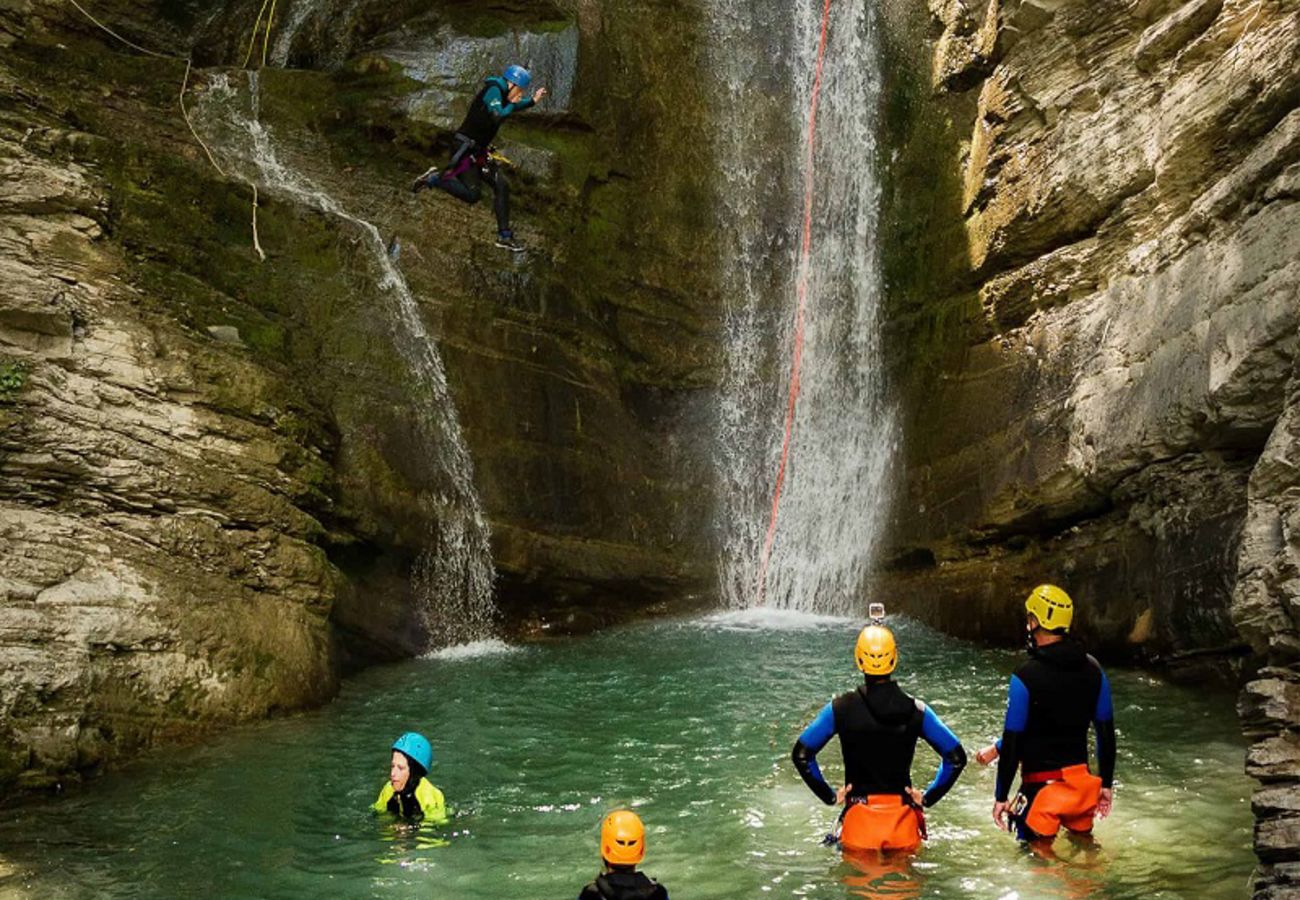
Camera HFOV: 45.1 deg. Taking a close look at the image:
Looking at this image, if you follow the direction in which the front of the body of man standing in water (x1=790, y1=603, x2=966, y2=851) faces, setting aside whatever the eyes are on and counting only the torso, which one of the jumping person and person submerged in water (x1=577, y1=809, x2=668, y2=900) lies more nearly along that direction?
the jumping person

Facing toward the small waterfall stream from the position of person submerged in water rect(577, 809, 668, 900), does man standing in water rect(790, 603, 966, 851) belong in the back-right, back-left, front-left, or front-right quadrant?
front-right

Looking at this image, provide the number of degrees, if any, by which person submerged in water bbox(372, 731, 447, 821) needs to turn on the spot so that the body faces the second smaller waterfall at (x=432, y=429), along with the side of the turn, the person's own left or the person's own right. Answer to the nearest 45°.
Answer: approximately 135° to the person's own right

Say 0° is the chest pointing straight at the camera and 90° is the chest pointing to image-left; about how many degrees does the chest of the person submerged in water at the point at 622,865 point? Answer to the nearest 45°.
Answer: approximately 180°

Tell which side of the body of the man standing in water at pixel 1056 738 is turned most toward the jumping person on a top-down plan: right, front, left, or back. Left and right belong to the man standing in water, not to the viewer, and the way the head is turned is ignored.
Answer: front

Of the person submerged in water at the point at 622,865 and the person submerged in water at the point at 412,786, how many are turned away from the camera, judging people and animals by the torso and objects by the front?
1

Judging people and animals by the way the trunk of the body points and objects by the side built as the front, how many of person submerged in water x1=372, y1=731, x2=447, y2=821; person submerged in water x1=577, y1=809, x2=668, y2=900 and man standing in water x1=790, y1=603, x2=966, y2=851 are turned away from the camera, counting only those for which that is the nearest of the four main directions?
2

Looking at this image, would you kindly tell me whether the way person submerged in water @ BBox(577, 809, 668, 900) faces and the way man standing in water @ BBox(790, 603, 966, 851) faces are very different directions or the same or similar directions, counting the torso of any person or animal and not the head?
same or similar directions

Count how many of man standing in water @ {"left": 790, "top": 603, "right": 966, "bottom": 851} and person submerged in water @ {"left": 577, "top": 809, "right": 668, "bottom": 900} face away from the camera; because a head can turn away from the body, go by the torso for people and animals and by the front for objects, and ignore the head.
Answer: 2

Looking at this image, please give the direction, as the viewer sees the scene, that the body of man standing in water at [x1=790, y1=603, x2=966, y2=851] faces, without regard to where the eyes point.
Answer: away from the camera

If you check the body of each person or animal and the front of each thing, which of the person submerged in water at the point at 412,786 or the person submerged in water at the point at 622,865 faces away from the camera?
the person submerged in water at the point at 622,865

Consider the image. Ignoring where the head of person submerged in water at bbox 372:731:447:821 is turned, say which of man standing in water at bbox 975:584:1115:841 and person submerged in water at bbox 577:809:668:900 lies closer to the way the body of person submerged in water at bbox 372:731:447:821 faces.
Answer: the person submerged in water

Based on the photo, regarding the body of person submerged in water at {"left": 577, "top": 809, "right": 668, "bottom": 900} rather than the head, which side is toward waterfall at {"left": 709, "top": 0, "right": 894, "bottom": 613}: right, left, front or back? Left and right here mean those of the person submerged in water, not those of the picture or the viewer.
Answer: front

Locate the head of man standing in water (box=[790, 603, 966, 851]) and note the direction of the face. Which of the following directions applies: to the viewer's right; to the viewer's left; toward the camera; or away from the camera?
away from the camera

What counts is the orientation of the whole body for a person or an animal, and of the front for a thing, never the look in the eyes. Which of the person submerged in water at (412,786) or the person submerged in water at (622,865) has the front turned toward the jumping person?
the person submerged in water at (622,865)

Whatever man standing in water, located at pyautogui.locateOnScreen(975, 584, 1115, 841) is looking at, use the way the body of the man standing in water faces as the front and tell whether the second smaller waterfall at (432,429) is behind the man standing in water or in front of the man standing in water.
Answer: in front
